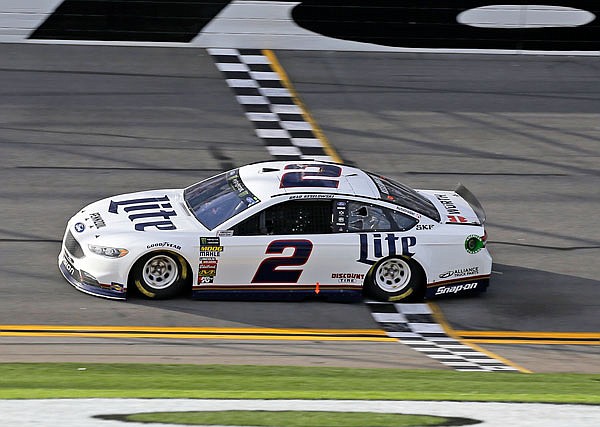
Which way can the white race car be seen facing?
to the viewer's left
